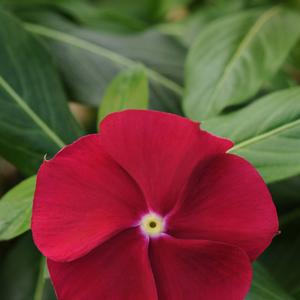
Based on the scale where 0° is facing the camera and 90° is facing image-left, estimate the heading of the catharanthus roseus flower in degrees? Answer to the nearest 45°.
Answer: approximately 0°
